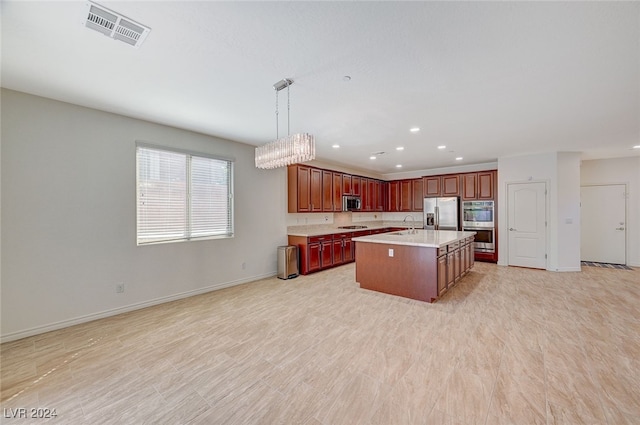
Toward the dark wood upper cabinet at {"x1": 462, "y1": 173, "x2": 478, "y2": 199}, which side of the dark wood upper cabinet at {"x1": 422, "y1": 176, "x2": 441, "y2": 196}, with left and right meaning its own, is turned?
left

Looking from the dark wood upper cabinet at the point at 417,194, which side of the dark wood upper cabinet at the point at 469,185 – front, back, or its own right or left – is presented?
right

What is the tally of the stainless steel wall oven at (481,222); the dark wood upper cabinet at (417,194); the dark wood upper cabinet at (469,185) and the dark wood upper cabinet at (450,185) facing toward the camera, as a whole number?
4

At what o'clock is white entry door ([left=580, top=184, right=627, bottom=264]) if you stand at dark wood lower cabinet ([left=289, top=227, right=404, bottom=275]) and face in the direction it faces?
The white entry door is roughly at 10 o'clock from the dark wood lower cabinet.

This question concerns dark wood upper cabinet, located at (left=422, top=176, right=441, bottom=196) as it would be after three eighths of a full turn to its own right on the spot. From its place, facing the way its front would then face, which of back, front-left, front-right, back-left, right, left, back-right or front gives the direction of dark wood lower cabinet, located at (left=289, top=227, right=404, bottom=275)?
left

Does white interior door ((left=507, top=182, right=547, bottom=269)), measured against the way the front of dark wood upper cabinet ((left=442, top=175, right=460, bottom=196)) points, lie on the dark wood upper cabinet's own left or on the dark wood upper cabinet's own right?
on the dark wood upper cabinet's own left

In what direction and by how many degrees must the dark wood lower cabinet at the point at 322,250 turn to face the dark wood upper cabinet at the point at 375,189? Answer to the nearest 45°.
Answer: approximately 90° to its left

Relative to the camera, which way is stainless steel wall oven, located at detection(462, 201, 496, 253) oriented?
toward the camera

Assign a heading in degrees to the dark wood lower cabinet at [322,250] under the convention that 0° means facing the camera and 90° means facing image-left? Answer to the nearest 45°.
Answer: approximately 315°

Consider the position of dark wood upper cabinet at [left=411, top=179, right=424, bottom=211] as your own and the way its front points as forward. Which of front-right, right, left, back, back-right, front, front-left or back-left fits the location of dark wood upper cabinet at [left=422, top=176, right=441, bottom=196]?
front-left

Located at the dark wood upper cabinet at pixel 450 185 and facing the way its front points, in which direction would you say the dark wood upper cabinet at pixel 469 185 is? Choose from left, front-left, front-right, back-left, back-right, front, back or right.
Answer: left

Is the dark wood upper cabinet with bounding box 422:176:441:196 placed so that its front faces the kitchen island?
yes

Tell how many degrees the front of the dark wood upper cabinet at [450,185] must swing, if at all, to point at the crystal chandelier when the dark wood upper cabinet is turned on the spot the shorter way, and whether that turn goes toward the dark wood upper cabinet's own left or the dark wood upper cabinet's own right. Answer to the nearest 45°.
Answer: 0° — it already faces it

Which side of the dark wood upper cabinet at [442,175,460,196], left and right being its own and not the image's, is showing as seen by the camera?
front

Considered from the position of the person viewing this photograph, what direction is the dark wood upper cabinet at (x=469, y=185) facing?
facing the viewer
